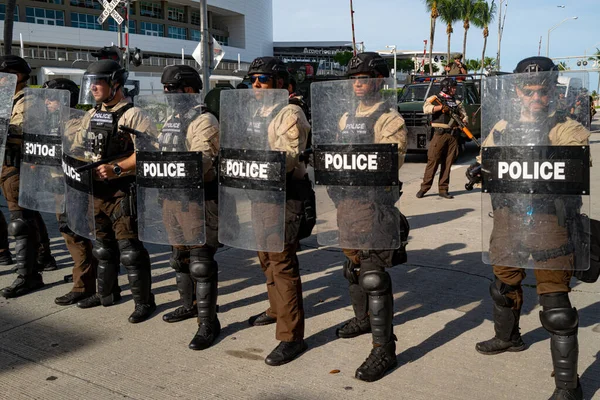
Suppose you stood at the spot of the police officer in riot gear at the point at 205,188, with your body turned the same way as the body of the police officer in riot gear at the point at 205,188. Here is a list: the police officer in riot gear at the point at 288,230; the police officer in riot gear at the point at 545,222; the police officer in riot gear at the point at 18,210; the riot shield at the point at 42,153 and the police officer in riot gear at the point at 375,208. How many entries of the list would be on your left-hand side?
3

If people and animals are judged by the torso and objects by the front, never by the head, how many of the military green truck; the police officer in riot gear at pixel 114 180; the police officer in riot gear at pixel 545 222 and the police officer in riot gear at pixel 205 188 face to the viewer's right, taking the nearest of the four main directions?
0

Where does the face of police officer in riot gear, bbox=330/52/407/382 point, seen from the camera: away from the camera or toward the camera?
toward the camera

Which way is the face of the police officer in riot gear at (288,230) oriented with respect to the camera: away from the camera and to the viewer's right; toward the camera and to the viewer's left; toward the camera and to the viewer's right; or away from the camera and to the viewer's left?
toward the camera and to the viewer's left

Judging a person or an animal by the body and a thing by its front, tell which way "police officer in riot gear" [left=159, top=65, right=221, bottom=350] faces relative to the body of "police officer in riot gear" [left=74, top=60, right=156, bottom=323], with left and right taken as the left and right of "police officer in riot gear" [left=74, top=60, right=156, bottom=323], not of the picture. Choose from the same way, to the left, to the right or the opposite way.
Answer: the same way

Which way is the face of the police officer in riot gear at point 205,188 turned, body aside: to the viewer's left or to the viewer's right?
to the viewer's left

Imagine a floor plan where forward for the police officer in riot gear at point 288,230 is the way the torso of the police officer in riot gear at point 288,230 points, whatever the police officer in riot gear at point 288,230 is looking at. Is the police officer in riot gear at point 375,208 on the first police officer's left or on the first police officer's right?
on the first police officer's left

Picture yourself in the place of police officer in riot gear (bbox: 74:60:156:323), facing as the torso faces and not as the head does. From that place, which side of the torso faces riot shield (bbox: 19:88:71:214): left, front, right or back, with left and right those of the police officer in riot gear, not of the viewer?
right

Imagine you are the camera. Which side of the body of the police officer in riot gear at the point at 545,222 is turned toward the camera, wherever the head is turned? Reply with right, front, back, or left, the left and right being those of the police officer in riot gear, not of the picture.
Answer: front

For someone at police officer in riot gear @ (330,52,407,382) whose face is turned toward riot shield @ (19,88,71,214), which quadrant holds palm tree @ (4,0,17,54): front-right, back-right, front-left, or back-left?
front-right

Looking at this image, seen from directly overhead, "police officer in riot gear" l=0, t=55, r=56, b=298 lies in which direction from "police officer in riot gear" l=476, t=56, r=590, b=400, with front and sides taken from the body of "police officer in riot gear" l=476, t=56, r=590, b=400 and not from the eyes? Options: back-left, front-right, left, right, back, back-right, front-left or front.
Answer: right

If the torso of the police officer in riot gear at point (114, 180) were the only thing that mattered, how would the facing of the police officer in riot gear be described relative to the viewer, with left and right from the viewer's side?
facing the viewer and to the left of the viewer

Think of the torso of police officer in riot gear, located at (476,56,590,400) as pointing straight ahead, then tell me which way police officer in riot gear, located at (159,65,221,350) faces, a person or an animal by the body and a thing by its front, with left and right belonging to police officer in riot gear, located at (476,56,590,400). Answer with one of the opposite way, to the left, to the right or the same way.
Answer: the same way

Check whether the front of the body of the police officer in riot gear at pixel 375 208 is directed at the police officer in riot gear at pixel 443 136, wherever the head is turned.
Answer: no

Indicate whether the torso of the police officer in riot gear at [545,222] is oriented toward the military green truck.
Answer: no

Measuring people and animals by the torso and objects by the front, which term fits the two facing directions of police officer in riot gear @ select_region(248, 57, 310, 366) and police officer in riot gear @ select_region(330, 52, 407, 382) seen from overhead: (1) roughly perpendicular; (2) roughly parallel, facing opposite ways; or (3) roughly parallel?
roughly parallel

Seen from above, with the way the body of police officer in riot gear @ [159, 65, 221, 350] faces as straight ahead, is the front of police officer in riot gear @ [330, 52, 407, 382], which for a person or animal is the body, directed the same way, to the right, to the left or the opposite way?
the same way

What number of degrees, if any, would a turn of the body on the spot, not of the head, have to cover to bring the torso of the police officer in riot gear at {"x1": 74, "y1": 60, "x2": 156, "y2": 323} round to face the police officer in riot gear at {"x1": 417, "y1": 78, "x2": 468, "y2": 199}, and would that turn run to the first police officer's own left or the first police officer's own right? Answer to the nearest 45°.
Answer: approximately 180°

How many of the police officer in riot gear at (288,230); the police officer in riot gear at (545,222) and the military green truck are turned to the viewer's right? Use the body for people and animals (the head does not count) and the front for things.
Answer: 0

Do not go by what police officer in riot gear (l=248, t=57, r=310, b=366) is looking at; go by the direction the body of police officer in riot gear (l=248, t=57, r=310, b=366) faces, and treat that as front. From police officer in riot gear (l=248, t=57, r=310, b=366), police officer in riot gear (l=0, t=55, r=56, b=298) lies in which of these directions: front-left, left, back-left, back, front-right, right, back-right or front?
right
